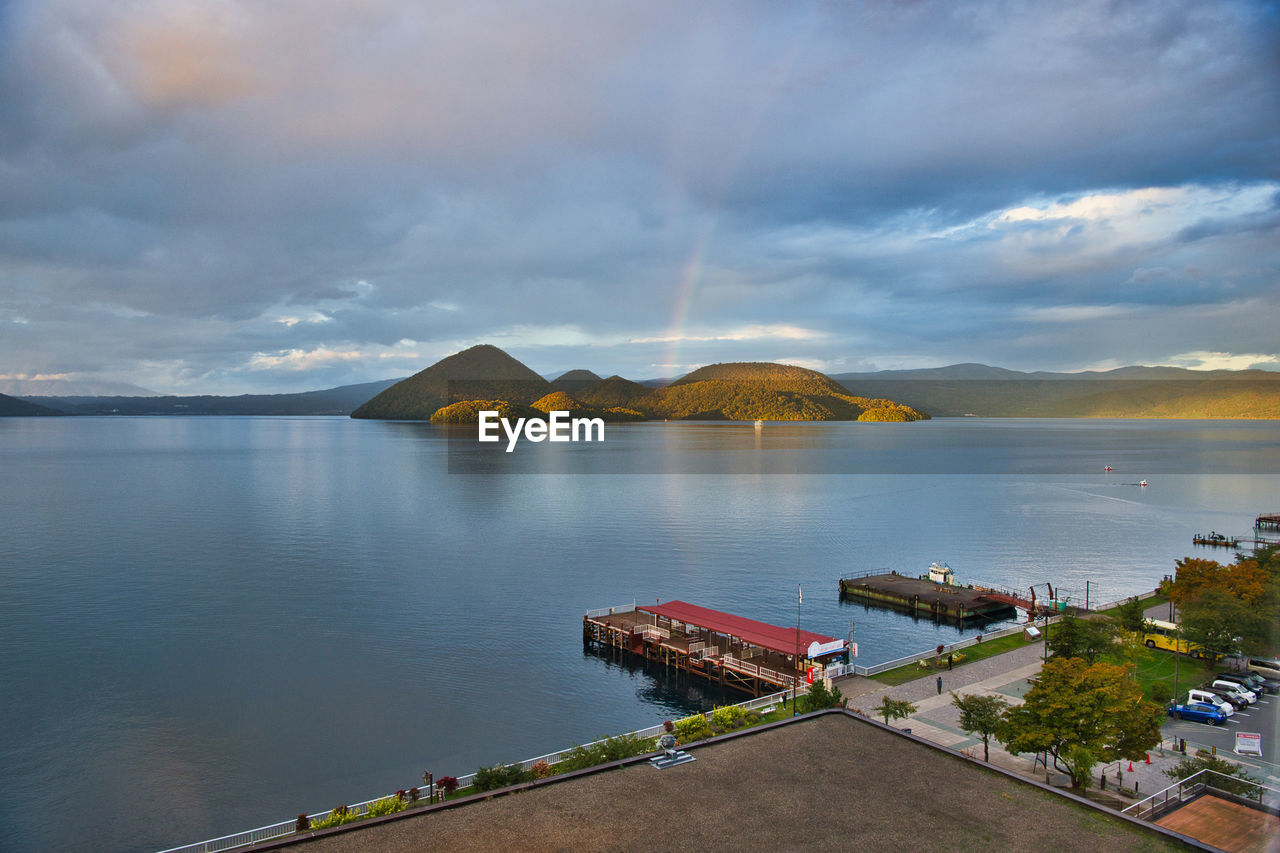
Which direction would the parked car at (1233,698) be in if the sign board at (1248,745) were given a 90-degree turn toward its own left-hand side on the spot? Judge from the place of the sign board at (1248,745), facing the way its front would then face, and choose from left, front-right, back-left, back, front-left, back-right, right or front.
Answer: left

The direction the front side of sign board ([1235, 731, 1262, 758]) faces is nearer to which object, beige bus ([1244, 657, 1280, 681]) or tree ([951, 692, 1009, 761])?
the tree

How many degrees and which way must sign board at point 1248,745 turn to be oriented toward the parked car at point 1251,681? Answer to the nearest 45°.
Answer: approximately 180°

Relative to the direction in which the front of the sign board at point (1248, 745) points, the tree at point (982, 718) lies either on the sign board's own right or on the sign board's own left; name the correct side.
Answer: on the sign board's own right

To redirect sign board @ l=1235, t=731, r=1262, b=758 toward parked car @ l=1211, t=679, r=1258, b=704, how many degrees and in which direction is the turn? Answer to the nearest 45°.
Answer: approximately 180°

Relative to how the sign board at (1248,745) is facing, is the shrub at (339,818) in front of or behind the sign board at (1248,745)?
in front

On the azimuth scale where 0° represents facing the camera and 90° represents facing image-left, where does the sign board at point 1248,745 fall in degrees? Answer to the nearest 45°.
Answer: approximately 0°

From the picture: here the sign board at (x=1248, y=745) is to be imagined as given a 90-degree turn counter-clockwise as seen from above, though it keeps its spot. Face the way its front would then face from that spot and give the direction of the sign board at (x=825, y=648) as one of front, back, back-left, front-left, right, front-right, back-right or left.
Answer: back

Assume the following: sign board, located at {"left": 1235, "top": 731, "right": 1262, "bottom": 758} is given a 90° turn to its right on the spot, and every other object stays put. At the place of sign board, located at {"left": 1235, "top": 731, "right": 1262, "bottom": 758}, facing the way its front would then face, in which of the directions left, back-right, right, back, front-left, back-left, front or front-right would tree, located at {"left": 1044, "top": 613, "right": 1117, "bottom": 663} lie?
front-right

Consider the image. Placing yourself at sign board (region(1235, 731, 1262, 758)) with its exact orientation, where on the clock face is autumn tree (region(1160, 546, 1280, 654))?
The autumn tree is roughly at 6 o'clock from the sign board.

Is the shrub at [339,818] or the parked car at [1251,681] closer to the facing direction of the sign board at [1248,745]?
the shrub

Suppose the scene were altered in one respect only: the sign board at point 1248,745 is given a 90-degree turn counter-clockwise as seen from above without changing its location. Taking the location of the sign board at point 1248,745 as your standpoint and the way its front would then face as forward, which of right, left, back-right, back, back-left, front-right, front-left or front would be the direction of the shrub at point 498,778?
back-right

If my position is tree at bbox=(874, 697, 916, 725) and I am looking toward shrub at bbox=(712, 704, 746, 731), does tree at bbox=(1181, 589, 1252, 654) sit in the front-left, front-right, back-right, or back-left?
back-right

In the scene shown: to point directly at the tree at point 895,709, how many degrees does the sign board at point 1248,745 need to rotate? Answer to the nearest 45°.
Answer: approximately 45° to its right

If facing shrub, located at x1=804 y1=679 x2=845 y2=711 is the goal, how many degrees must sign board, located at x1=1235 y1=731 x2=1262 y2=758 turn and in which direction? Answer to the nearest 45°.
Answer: approximately 45° to its right

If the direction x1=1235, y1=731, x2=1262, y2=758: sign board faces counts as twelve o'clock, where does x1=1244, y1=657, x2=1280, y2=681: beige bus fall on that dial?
The beige bus is roughly at 6 o'clock from the sign board.

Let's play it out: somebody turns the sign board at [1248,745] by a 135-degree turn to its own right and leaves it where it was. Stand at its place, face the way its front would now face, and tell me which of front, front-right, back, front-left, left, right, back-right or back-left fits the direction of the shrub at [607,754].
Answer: left
